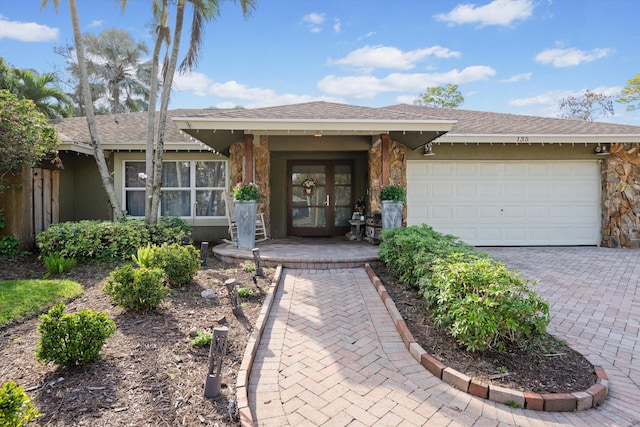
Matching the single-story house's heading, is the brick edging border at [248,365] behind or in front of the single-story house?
in front

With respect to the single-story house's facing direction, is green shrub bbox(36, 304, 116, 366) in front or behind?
in front

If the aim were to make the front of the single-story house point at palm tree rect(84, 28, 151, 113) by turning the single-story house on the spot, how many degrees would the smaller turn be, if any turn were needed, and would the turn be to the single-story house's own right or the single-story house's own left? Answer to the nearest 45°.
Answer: approximately 135° to the single-story house's own right

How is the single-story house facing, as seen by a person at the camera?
facing the viewer

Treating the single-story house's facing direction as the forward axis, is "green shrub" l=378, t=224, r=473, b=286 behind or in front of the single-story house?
in front

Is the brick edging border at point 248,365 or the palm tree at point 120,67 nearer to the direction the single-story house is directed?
the brick edging border
